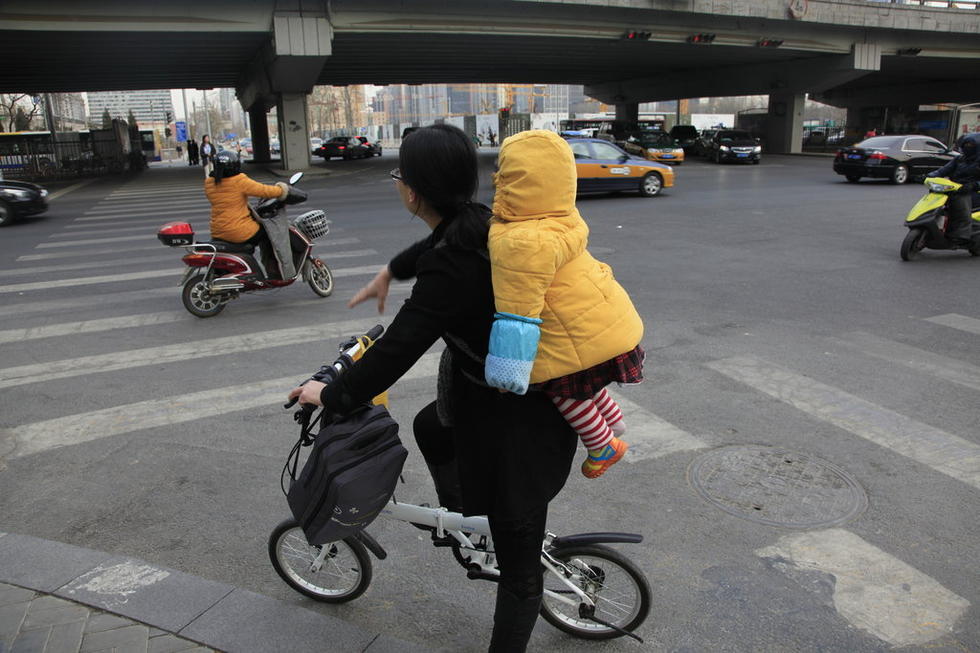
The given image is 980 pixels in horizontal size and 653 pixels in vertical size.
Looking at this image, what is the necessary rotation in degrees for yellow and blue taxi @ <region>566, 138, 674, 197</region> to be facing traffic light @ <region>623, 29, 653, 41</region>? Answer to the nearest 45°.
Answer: approximately 90° to its left

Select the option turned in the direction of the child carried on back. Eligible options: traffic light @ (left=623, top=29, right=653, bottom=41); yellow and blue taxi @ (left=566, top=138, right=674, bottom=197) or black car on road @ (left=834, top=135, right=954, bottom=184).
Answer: the traffic light

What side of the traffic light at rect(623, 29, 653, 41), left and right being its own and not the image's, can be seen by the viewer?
front

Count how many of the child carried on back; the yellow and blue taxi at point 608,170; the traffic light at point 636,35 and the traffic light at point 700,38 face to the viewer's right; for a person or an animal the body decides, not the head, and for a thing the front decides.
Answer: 1

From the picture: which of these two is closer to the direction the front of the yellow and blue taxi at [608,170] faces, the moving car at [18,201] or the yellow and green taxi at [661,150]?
the yellow and green taxi

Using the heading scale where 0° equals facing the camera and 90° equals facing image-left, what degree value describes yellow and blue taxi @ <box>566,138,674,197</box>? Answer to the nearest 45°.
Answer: approximately 270°

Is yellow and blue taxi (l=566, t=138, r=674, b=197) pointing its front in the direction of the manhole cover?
no

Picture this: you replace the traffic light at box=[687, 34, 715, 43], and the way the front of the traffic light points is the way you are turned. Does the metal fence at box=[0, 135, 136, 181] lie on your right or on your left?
on your right

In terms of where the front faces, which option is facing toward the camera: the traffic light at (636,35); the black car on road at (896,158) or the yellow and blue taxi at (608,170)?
the traffic light

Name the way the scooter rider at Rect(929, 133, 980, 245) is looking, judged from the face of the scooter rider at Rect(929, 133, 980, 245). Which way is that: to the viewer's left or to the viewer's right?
to the viewer's left

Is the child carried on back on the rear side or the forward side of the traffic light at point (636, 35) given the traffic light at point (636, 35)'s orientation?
on the forward side

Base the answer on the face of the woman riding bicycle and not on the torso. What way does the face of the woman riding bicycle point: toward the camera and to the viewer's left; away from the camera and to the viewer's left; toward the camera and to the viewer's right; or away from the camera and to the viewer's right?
away from the camera and to the viewer's left

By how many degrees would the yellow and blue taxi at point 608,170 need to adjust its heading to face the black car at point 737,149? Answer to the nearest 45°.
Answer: approximately 90° to its left

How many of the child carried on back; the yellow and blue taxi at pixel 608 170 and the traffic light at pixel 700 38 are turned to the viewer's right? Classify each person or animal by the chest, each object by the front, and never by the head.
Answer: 1

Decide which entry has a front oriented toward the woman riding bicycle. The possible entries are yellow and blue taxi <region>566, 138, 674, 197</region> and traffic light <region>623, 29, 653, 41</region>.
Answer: the traffic light

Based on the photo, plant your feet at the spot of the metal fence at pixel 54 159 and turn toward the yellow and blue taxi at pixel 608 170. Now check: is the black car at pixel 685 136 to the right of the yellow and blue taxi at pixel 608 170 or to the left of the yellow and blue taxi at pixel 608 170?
left

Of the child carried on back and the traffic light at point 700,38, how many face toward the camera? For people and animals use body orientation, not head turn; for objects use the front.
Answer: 1

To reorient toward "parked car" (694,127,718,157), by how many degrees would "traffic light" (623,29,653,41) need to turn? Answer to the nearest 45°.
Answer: approximately 135° to its left

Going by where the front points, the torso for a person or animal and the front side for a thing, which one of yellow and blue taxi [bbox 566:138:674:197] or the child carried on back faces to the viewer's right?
the yellow and blue taxi

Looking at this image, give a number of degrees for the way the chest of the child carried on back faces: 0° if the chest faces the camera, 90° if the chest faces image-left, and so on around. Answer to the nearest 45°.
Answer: approximately 135°
